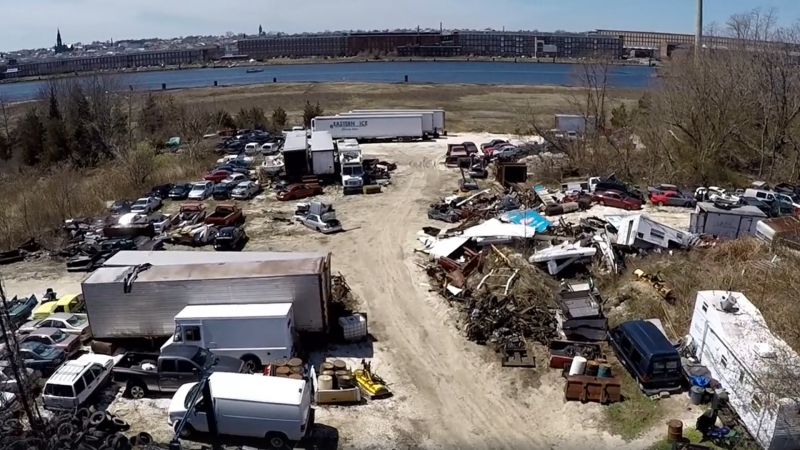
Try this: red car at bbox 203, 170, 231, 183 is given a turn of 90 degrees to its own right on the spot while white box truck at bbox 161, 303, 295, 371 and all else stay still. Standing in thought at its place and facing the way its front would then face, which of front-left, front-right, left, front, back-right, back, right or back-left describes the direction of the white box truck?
back-left

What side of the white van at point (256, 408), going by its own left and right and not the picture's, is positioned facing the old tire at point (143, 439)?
front

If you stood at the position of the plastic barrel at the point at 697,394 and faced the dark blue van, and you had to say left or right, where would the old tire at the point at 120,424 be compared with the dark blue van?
left

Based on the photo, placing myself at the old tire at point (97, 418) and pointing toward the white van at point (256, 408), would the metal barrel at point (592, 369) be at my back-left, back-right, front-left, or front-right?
front-left

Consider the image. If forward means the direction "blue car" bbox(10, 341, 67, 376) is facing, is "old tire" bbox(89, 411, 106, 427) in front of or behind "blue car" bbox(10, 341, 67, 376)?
in front

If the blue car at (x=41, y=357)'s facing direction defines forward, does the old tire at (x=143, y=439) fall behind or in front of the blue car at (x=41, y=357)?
in front

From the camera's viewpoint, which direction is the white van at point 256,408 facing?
to the viewer's left

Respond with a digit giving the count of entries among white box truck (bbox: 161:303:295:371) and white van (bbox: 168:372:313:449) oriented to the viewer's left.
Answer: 2

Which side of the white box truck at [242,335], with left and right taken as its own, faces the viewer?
left

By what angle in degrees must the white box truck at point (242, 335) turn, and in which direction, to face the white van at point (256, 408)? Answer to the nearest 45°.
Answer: approximately 90° to its left

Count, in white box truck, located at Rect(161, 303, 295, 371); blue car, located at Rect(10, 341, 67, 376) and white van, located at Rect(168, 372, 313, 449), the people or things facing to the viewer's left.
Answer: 2

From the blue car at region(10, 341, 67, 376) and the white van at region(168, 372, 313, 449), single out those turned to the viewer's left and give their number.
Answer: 1

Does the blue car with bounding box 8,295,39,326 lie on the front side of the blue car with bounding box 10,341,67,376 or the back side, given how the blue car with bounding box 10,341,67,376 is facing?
on the back side

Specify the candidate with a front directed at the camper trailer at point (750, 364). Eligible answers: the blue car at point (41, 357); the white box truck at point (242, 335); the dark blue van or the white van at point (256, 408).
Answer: the blue car

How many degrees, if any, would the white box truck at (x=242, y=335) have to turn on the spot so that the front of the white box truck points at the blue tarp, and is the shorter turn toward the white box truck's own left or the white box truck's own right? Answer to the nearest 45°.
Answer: approximately 135° to the white box truck's own right

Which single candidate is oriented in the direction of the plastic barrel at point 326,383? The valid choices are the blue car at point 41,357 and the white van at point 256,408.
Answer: the blue car
